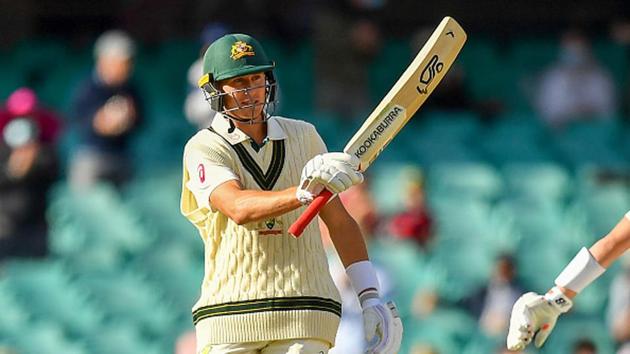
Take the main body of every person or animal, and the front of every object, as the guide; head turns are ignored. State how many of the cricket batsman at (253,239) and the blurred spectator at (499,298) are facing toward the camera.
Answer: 2

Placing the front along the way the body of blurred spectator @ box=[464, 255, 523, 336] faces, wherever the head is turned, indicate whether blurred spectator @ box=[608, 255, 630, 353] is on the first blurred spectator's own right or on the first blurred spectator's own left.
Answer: on the first blurred spectator's own left

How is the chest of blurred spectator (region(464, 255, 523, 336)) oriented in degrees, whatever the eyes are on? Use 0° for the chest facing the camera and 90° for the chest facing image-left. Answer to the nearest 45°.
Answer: approximately 0°
